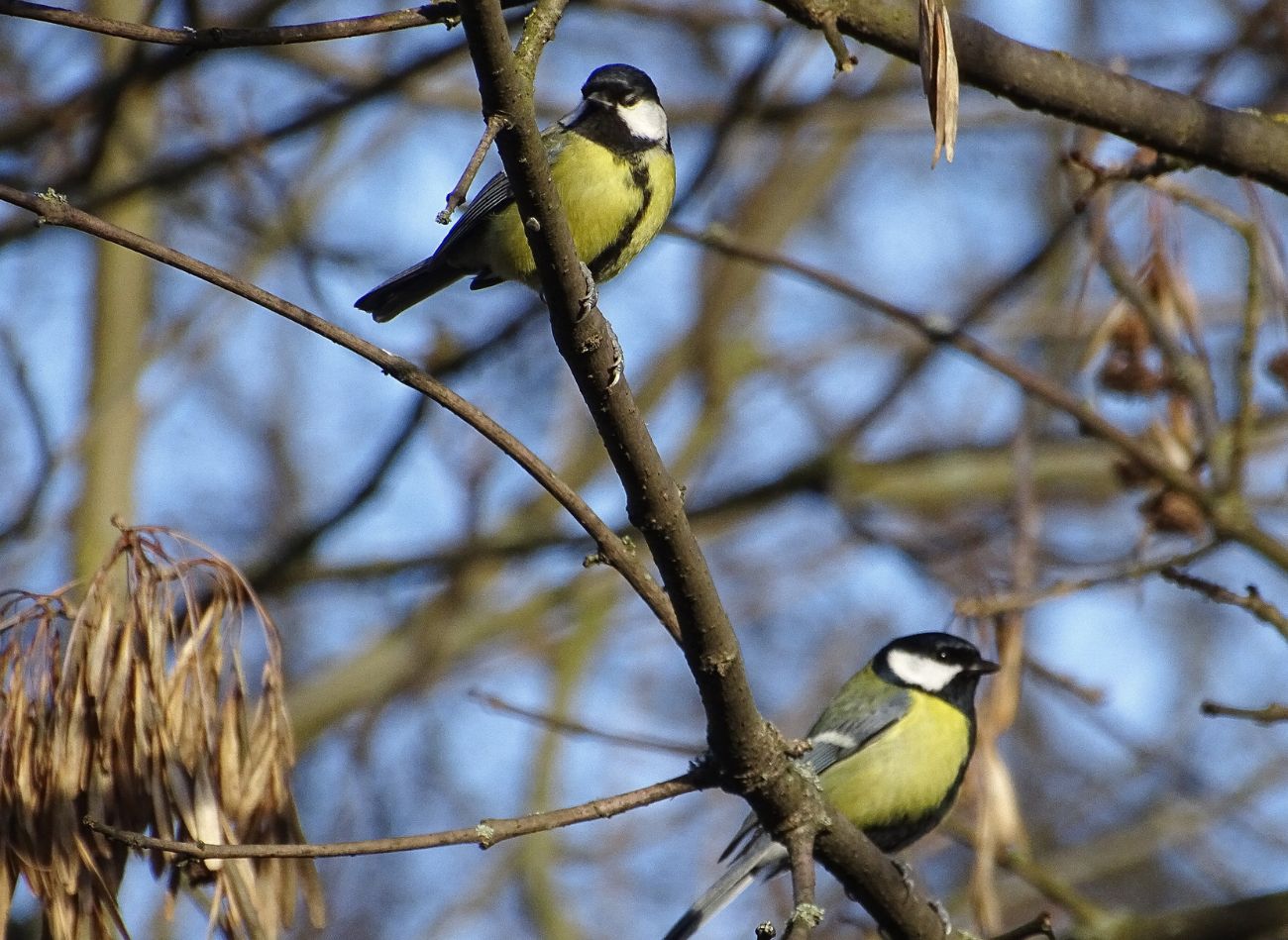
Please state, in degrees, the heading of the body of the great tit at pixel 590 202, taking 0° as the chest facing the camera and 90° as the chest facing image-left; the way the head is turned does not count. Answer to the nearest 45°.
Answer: approximately 315°

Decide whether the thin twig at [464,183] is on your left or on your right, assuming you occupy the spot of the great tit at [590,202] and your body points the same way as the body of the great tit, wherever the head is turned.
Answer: on your right

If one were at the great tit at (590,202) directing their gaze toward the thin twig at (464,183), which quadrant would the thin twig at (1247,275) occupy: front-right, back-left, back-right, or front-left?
back-right

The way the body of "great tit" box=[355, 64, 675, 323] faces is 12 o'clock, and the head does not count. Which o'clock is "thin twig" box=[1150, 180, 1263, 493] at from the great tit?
The thin twig is roughly at 10 o'clock from the great tit.

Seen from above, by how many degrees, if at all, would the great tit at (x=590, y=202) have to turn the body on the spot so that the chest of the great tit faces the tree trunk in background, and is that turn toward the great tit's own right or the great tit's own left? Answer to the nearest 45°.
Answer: approximately 180°
